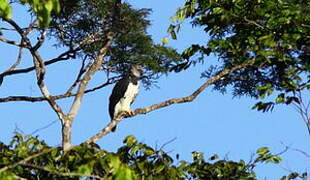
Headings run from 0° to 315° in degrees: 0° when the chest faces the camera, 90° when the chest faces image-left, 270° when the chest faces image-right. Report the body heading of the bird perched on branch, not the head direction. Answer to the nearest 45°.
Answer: approximately 315°
